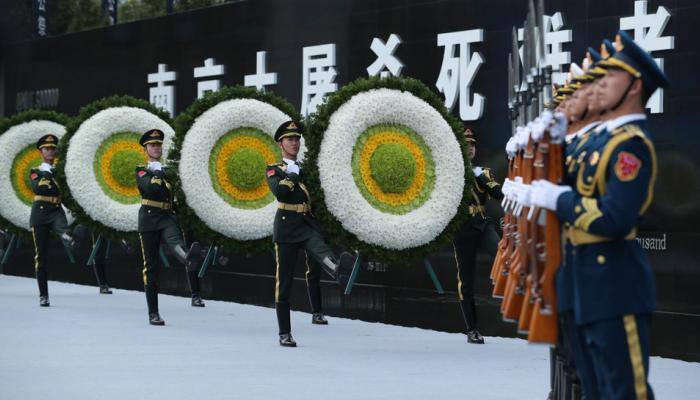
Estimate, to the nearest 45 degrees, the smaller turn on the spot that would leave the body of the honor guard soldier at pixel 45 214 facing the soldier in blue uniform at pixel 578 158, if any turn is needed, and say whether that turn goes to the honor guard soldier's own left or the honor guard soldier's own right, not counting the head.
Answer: approximately 45° to the honor guard soldier's own right

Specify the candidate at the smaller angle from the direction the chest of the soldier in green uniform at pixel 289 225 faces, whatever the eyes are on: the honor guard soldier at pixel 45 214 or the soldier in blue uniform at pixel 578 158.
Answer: the soldier in blue uniform

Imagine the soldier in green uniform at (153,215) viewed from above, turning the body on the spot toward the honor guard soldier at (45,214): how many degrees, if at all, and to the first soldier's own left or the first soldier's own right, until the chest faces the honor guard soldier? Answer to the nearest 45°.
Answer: approximately 180°

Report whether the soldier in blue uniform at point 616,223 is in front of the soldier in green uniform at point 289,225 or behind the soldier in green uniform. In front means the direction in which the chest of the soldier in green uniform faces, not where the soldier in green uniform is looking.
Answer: in front

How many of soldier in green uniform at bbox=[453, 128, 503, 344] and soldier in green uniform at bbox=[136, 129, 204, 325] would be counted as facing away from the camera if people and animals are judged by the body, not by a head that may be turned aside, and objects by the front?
0

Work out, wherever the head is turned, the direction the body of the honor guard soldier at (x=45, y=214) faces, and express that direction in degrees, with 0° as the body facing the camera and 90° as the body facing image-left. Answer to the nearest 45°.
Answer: approximately 315°

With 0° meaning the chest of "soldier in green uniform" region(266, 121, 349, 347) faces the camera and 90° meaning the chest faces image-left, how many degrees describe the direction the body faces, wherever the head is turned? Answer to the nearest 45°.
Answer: approximately 315°

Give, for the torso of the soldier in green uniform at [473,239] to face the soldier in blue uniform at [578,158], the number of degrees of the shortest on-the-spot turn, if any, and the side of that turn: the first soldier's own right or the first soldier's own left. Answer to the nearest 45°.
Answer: approximately 45° to the first soldier's own right

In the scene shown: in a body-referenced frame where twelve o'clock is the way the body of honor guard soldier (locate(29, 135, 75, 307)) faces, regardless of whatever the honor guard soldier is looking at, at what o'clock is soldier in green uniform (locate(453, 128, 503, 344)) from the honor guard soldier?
The soldier in green uniform is roughly at 12 o'clock from the honor guard soldier.

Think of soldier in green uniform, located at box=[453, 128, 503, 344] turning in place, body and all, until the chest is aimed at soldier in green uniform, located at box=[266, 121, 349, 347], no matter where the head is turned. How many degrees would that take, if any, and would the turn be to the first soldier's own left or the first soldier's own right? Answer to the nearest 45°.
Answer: approximately 135° to the first soldier's own right

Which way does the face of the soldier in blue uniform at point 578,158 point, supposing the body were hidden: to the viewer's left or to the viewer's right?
to the viewer's left
